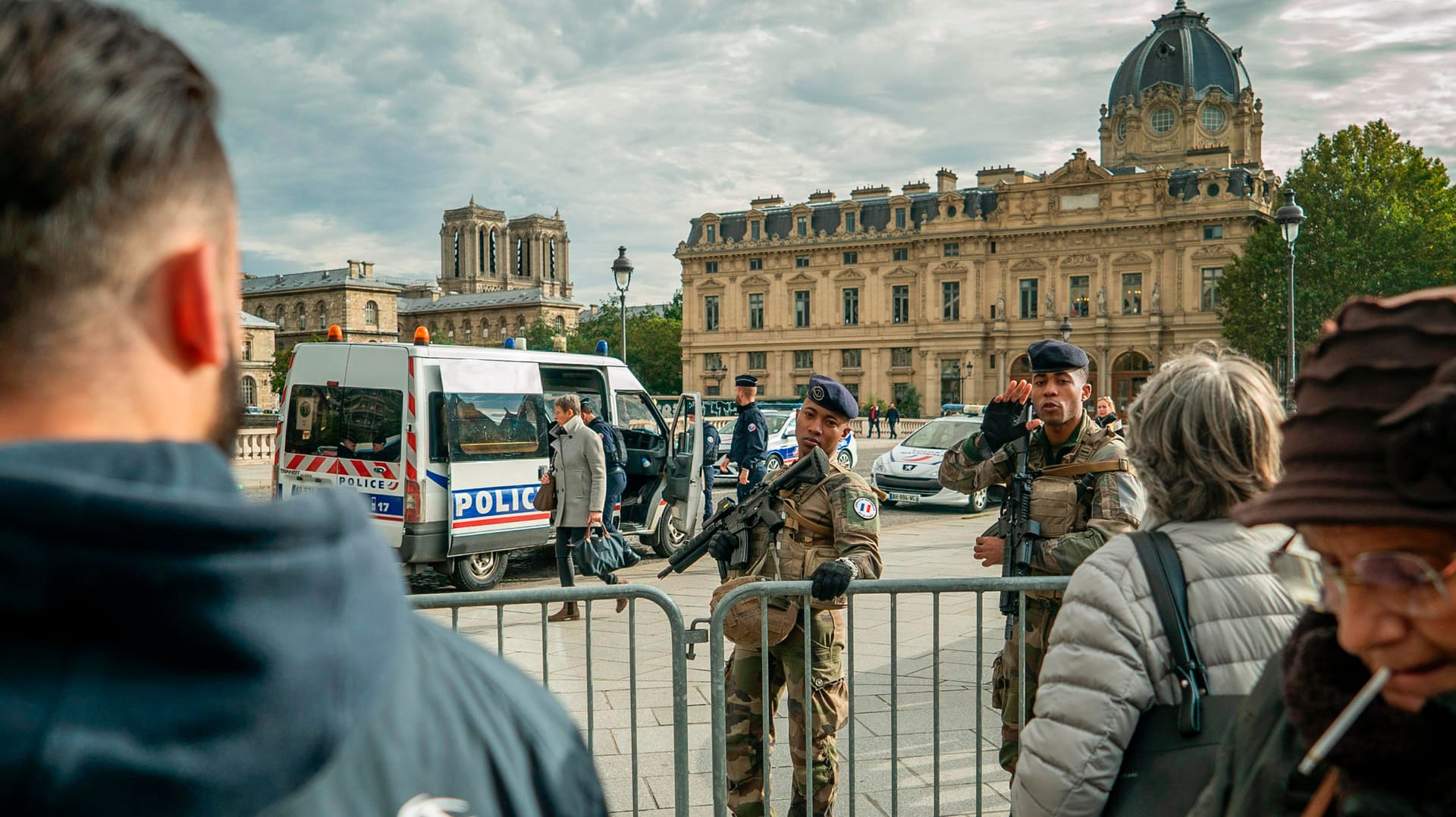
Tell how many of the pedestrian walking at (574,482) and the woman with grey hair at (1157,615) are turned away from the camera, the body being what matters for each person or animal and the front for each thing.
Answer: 1

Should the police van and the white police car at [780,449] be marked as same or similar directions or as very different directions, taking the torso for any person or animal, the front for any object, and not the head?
very different directions

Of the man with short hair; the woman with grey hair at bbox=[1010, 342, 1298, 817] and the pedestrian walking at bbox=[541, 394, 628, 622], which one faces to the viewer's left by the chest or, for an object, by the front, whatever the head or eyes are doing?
the pedestrian walking

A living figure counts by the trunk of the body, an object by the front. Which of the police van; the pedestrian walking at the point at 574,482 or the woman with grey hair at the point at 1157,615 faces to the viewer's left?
the pedestrian walking

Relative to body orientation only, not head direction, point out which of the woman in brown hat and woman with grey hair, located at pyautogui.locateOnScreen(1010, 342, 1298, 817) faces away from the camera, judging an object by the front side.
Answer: the woman with grey hair

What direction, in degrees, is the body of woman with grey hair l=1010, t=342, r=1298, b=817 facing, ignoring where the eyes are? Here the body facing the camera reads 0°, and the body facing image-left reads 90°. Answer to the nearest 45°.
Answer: approximately 180°

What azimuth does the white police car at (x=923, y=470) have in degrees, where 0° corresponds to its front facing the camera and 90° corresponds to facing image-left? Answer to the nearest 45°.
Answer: approximately 45°

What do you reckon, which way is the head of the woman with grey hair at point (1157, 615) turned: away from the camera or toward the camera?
away from the camera

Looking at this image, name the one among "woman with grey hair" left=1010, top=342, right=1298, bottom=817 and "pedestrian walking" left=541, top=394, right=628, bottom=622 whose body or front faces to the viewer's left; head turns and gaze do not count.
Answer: the pedestrian walking

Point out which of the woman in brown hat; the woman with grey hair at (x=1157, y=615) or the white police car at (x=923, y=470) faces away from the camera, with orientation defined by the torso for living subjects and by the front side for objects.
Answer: the woman with grey hair

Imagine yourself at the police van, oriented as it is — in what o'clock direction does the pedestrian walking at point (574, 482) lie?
The pedestrian walking is roughly at 3 o'clock from the police van.

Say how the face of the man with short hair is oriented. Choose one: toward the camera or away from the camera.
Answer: away from the camera

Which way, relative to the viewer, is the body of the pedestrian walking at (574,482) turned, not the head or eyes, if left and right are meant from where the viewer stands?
facing to the left of the viewer
